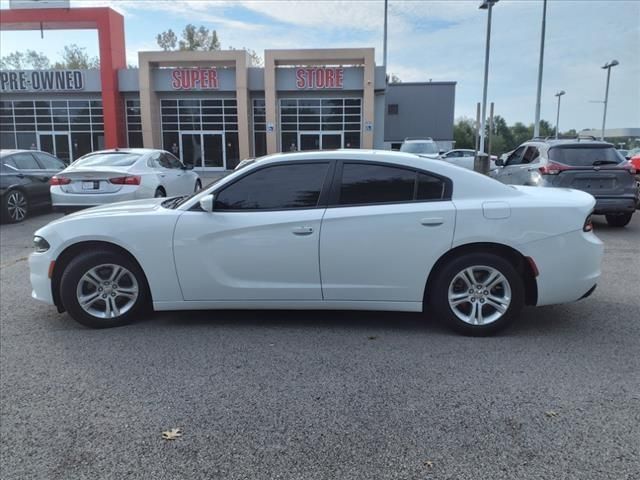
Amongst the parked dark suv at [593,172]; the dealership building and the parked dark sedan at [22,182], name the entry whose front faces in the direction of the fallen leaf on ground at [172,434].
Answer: the dealership building

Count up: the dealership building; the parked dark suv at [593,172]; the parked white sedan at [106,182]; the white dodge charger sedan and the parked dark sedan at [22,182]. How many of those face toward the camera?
1

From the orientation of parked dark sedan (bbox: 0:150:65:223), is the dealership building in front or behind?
in front

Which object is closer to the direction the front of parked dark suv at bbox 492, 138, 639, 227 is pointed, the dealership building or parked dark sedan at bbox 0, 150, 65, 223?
the dealership building

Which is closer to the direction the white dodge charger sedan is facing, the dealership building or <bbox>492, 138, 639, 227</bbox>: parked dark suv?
the dealership building

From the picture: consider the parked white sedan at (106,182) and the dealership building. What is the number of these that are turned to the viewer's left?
0

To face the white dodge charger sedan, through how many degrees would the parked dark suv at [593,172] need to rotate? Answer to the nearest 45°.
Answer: approximately 135° to its left

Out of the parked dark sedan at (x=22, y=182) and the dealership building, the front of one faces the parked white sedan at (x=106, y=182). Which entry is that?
the dealership building

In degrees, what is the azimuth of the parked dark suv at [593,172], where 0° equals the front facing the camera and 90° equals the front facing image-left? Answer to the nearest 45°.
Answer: approximately 135°

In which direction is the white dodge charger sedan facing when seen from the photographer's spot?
facing to the left of the viewer

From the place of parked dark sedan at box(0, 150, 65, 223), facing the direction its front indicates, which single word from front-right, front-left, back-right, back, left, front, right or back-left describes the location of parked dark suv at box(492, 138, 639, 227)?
right

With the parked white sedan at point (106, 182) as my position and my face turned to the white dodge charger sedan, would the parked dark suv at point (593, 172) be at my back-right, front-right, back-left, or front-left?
front-left

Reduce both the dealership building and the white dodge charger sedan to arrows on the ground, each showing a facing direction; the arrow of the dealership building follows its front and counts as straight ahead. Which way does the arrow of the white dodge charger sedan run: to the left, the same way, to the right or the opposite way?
to the right

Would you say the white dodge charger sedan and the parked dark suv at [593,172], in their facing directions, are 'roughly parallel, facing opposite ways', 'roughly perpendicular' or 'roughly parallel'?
roughly perpendicular

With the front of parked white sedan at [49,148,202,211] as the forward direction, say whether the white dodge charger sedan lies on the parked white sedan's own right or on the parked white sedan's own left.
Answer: on the parked white sedan's own right

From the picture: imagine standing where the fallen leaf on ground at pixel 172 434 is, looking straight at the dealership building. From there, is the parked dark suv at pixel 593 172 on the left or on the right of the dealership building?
right

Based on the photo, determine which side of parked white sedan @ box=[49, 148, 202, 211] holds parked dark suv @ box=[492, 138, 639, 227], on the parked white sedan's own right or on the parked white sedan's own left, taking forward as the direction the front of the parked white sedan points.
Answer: on the parked white sedan's own right

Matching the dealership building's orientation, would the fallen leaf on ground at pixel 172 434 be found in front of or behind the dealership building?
in front

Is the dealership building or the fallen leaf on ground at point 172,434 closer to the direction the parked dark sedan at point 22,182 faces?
the dealership building

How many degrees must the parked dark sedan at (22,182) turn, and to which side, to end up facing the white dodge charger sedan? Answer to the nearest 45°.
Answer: approximately 135° to its right

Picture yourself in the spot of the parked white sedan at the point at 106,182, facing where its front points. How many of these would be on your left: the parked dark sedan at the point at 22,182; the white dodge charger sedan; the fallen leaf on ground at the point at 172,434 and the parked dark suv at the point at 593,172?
1
